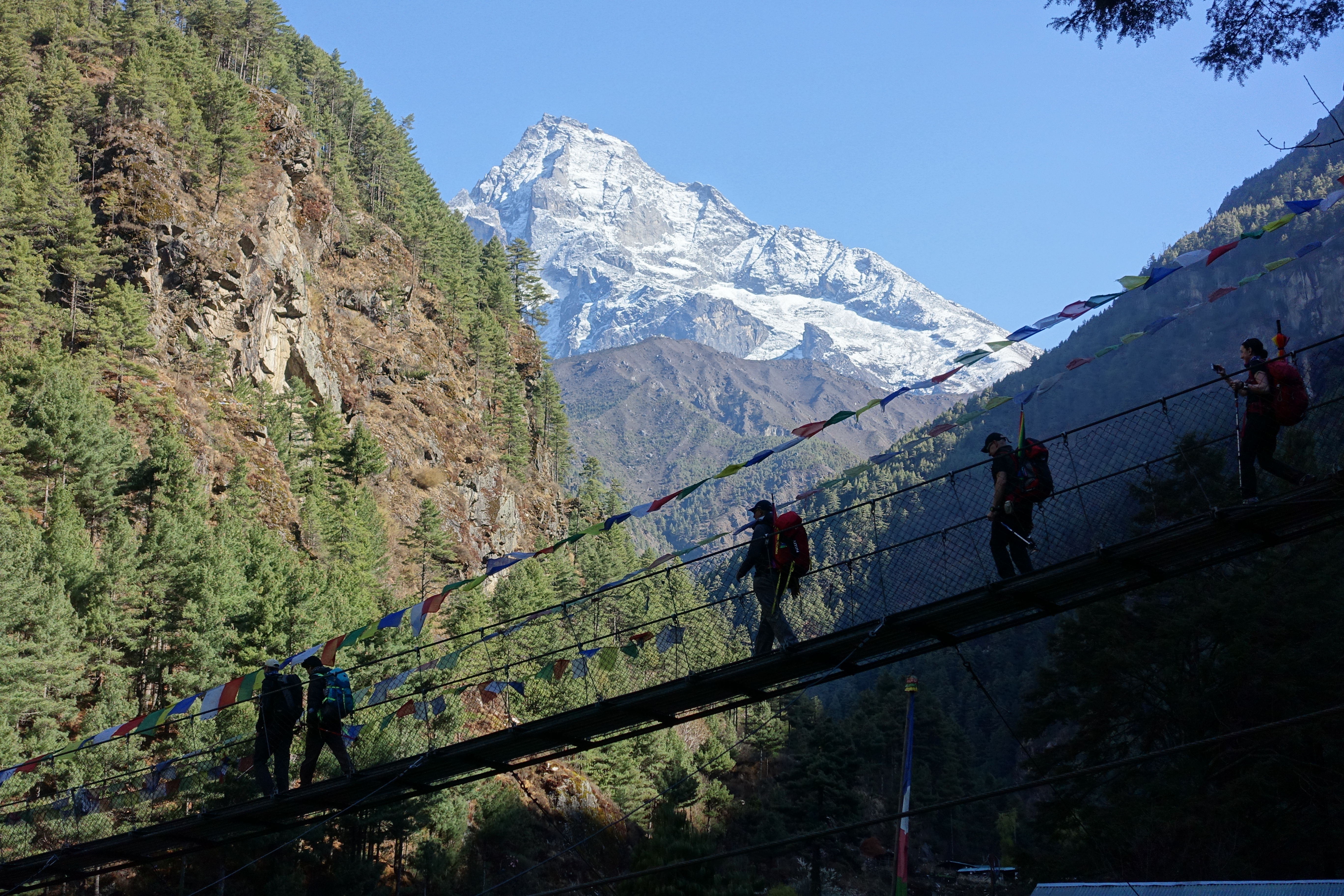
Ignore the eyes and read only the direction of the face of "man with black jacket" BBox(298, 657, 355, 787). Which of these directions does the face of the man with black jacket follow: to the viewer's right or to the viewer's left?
to the viewer's left

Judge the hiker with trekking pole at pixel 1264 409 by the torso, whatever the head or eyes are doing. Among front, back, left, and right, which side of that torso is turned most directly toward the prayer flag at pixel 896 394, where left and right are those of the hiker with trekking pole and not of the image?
front

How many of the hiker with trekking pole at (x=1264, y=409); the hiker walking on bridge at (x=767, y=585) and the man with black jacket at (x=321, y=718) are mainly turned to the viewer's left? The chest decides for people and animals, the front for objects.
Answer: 3

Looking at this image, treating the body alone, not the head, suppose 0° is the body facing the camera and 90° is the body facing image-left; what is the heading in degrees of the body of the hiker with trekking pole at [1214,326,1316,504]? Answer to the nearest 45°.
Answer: approximately 90°

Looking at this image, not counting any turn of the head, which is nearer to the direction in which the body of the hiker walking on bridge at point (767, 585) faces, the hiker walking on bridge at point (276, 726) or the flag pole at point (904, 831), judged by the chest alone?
the hiker walking on bridge

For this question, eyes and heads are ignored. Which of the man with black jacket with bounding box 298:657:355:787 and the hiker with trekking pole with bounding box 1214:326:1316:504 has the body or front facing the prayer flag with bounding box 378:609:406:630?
the hiker with trekking pole

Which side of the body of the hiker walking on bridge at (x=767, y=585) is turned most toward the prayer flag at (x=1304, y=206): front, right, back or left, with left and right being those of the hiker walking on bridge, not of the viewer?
back

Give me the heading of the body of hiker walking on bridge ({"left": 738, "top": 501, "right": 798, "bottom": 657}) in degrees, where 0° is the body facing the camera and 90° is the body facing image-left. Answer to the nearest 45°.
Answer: approximately 90°

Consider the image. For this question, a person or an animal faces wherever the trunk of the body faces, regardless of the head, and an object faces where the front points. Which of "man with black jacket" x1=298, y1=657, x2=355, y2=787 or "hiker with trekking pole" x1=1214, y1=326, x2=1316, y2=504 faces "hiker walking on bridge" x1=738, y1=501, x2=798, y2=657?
the hiker with trekking pole

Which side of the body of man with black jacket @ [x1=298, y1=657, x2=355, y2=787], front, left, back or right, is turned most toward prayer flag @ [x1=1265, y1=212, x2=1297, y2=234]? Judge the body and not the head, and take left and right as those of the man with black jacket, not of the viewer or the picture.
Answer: back

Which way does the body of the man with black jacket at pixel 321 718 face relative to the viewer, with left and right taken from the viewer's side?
facing to the left of the viewer
